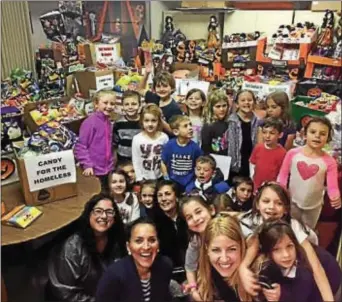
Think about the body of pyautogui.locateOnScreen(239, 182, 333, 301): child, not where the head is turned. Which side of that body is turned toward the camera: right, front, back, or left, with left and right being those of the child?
front

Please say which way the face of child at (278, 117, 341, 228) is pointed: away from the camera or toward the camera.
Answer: toward the camera

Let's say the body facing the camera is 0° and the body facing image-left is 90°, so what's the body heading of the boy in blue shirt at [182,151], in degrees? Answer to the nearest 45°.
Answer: approximately 0°

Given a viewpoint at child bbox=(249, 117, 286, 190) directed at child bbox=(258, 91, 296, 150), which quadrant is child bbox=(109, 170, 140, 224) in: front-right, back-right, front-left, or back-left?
back-left

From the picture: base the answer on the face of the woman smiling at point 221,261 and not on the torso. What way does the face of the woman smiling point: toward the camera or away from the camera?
toward the camera

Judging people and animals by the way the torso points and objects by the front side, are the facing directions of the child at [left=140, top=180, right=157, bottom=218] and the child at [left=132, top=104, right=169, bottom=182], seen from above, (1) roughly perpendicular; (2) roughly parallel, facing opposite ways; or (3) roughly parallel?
roughly parallel

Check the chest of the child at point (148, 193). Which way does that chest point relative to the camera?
toward the camera

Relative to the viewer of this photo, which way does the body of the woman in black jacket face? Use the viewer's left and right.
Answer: facing the viewer and to the right of the viewer

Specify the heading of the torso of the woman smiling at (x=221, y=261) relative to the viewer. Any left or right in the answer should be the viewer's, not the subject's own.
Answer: facing the viewer
